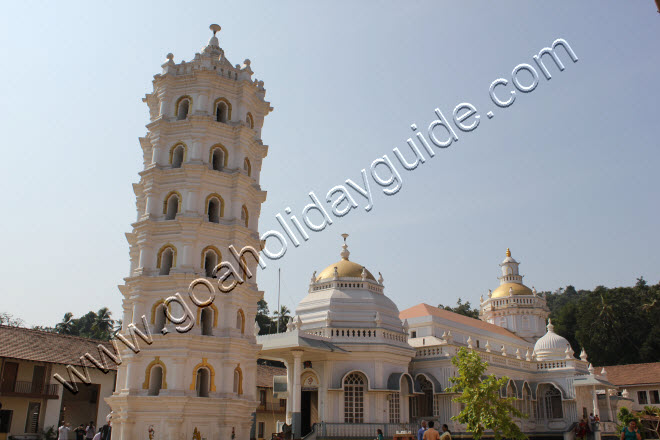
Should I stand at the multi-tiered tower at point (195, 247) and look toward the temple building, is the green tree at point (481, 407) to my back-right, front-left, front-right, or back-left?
front-right

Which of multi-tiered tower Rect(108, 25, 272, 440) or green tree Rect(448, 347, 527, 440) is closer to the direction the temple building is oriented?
the multi-tiered tower

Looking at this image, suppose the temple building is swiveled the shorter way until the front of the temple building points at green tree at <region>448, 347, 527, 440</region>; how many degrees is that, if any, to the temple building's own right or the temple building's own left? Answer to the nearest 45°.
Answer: approximately 90° to the temple building's own left

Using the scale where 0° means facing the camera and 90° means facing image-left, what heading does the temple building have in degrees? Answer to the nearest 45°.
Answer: approximately 45°

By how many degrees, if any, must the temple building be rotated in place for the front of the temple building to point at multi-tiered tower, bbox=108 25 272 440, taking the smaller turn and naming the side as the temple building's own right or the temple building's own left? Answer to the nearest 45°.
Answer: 0° — it already faces it
